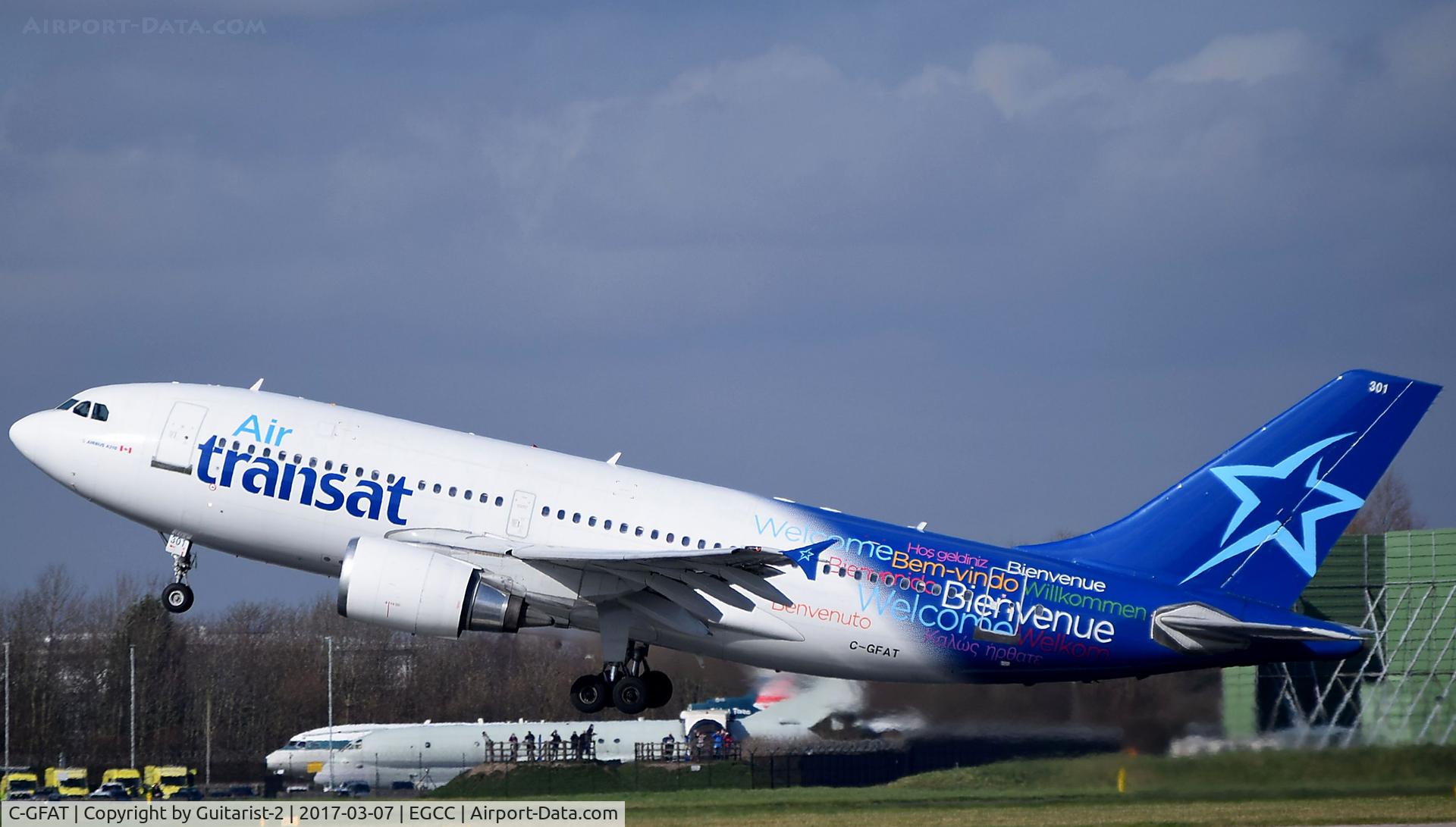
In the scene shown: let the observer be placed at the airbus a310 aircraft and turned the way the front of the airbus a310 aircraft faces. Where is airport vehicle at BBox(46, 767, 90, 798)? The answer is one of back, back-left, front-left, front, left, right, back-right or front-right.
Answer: front-right

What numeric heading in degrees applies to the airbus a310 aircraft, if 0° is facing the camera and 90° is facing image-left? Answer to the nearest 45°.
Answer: approximately 90°

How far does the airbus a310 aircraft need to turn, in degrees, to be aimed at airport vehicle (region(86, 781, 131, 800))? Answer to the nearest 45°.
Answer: approximately 45° to its right

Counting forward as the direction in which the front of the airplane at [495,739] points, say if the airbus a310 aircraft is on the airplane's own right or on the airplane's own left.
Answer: on the airplane's own left

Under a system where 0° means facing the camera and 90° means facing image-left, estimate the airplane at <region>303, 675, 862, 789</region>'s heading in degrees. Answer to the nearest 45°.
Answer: approximately 90°

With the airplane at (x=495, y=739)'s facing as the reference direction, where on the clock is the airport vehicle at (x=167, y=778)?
The airport vehicle is roughly at 12 o'clock from the airplane.

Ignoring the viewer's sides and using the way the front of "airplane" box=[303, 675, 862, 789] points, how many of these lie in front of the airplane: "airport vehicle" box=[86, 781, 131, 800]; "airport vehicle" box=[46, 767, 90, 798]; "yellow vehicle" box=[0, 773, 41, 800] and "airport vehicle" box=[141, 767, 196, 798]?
4

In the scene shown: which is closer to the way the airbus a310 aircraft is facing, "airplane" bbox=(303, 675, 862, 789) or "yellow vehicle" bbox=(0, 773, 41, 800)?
the yellow vehicle

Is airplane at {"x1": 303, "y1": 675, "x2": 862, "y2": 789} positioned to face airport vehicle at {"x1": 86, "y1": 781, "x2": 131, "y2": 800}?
yes

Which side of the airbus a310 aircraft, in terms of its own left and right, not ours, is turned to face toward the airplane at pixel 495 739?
right
